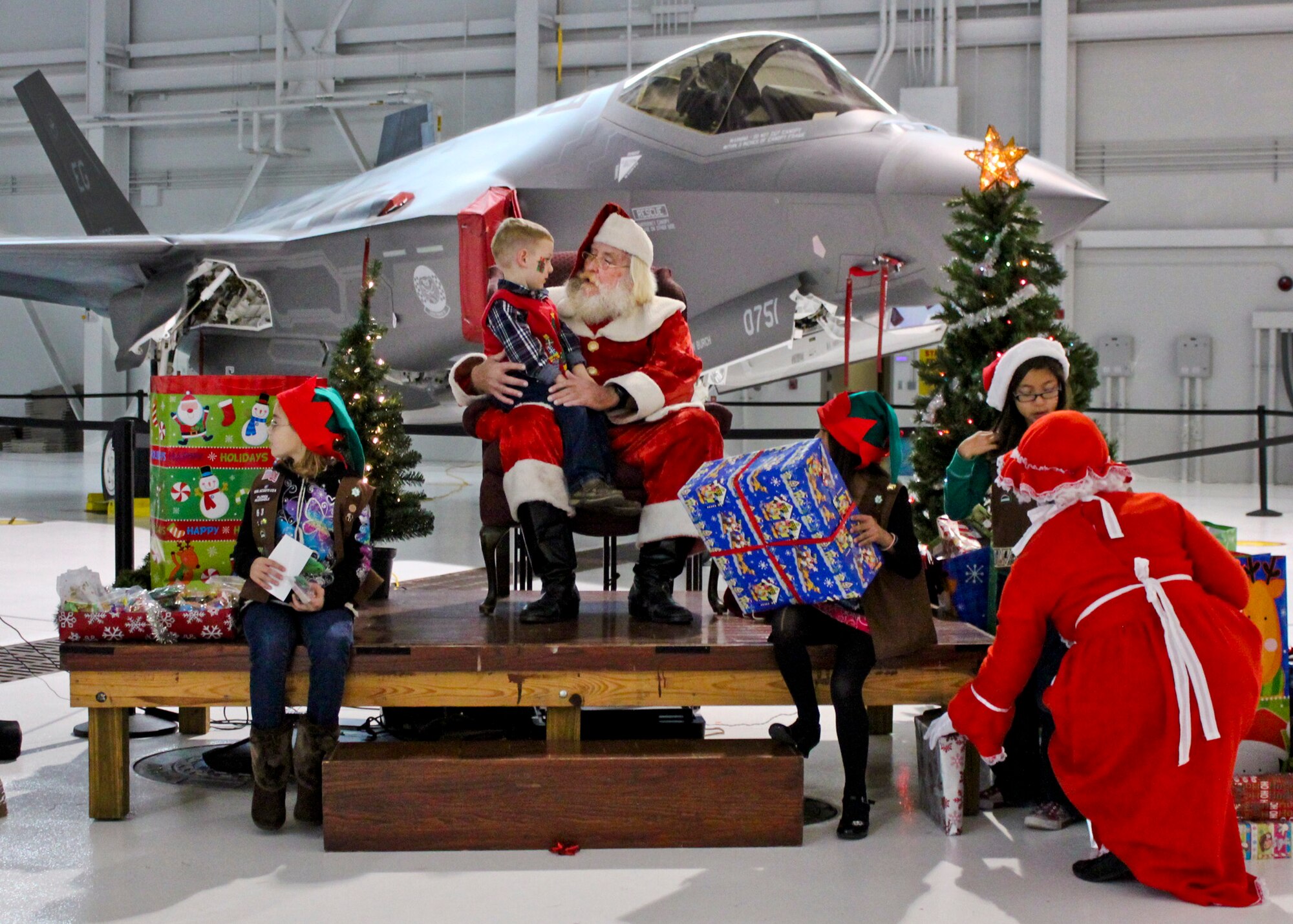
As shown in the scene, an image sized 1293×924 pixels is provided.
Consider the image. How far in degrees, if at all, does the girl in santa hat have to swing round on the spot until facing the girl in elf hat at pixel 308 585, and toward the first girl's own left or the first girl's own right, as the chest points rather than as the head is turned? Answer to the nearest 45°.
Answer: approximately 45° to the first girl's own right

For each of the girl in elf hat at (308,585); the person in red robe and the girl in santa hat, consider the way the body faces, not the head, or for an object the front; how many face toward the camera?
2

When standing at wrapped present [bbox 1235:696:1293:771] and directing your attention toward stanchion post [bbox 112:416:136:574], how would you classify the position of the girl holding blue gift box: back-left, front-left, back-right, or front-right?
front-left

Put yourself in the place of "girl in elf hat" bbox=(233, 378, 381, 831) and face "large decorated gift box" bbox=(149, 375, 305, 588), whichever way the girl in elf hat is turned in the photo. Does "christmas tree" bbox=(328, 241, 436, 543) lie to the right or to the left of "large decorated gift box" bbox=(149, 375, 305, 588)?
right

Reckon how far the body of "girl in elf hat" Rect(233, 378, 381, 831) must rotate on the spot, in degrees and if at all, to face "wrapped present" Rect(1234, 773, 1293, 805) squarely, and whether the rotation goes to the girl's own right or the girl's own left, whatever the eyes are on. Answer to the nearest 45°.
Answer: approximately 90° to the girl's own left

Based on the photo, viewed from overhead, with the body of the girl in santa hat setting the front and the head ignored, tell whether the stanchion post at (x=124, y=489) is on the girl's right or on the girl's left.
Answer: on the girl's right

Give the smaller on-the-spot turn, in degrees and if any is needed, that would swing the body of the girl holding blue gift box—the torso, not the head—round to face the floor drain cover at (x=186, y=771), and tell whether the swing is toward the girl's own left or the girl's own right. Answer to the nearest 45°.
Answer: approximately 45° to the girl's own right

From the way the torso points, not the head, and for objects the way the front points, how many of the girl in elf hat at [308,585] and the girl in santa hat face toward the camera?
2

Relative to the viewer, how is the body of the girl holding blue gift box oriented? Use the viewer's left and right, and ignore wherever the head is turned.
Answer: facing the viewer and to the left of the viewer

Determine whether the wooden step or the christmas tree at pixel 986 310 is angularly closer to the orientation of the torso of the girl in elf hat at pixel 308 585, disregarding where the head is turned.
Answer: the wooden step

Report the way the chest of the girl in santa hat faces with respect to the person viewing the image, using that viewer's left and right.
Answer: facing the viewer

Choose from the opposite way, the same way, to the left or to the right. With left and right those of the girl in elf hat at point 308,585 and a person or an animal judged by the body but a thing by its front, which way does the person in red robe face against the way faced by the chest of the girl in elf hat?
the opposite way

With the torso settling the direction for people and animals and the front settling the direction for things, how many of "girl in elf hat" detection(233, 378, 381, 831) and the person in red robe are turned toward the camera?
1

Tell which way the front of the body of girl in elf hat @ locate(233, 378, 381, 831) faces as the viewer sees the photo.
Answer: toward the camera
